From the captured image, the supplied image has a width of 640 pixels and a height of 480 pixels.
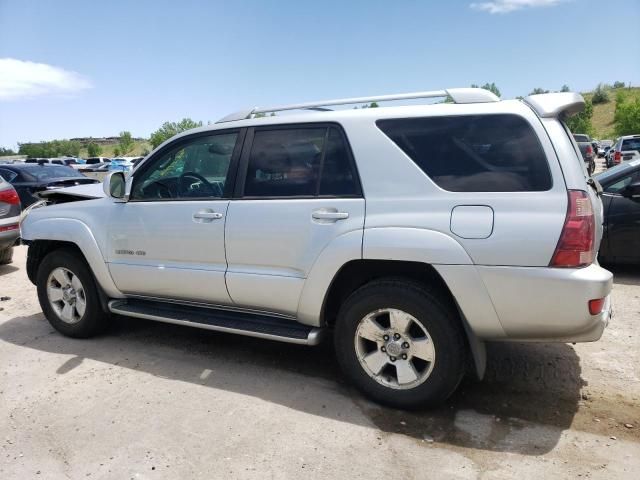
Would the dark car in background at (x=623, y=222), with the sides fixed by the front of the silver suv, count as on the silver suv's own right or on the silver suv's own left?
on the silver suv's own right

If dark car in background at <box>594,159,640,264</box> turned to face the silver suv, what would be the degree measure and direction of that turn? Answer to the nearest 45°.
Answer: approximately 90° to its left

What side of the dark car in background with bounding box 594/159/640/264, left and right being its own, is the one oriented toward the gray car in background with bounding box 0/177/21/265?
front

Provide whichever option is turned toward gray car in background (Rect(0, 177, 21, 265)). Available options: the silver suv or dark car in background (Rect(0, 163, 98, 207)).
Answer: the silver suv

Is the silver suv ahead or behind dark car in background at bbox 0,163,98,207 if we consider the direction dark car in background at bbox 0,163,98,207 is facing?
behind

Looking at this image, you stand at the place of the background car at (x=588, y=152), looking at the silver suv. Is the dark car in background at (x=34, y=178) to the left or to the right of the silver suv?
right

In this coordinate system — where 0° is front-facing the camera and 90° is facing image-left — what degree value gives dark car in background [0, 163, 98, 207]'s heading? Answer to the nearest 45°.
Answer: approximately 135°

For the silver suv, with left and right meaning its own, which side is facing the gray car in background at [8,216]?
front

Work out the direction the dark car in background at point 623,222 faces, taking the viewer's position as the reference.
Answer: facing to the left of the viewer

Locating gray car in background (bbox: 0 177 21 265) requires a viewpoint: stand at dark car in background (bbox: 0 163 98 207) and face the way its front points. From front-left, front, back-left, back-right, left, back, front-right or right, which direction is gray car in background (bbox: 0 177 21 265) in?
back-left

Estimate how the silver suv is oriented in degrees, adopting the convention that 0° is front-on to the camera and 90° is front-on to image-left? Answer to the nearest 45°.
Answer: approximately 135°
